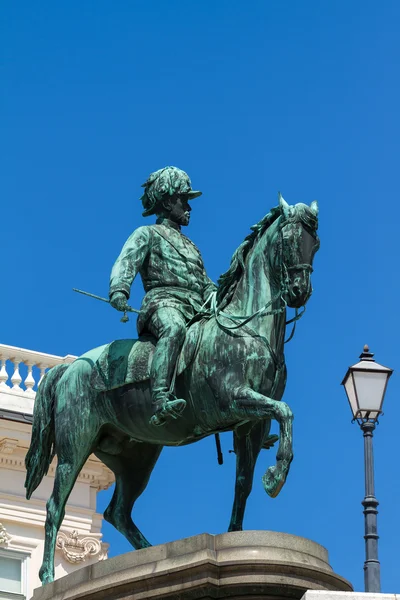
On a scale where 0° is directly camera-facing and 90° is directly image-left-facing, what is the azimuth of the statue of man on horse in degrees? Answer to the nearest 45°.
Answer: approximately 315°
